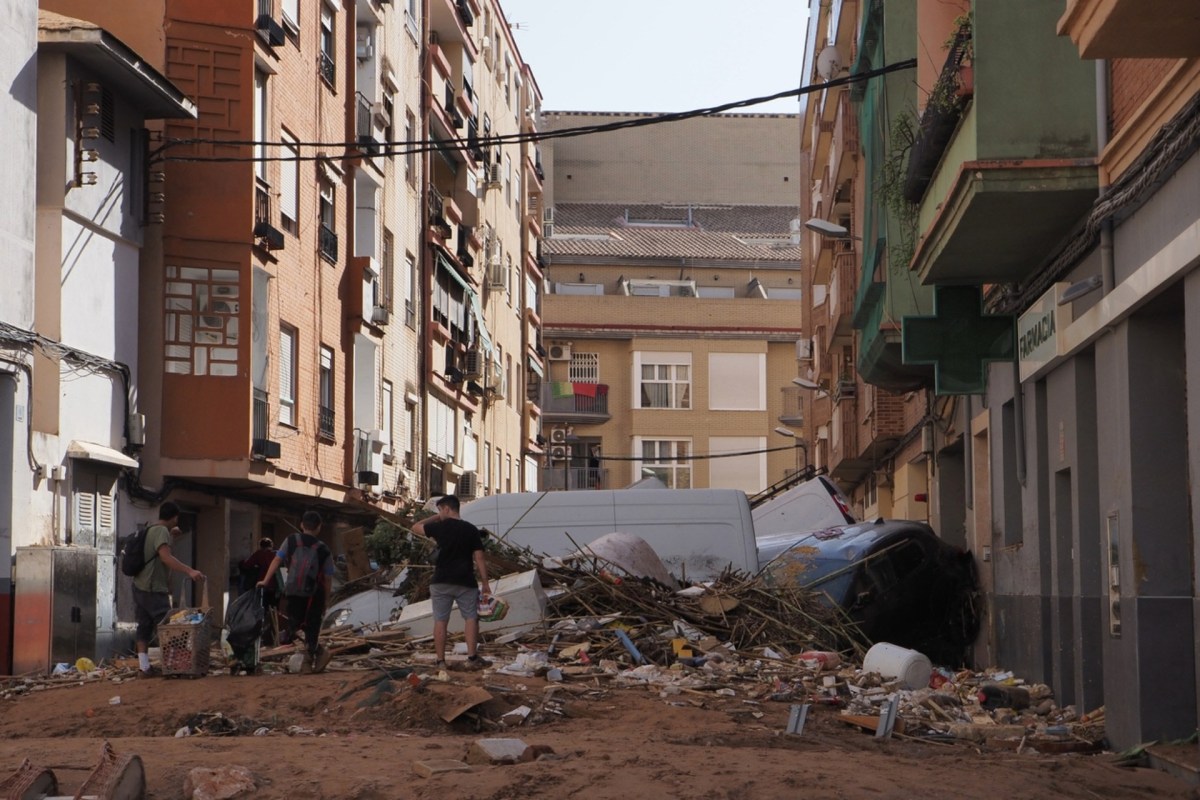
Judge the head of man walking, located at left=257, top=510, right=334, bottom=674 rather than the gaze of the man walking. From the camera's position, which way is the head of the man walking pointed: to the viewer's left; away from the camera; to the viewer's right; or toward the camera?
away from the camera

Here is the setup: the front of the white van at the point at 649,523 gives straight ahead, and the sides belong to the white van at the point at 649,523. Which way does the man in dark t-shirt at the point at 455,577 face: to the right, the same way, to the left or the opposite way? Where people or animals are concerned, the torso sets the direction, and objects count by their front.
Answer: to the right

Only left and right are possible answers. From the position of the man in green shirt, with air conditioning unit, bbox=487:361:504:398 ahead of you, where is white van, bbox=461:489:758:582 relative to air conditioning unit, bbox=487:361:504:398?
right

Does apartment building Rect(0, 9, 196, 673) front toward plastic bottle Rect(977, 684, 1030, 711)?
yes

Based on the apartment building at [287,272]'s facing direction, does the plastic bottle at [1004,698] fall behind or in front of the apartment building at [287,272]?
in front

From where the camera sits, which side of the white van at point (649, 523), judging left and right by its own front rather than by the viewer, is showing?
left

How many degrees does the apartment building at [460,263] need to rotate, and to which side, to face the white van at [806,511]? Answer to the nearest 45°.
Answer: approximately 45° to its right
